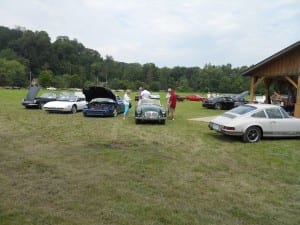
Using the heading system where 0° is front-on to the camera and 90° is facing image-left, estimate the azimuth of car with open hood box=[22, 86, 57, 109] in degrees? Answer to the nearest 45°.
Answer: approximately 45°

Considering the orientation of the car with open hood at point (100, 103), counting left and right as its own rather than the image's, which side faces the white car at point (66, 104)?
right

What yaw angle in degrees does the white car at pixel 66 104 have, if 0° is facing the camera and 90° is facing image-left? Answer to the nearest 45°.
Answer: approximately 45°

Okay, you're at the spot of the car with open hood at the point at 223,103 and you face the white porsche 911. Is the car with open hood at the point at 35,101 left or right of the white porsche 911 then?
right

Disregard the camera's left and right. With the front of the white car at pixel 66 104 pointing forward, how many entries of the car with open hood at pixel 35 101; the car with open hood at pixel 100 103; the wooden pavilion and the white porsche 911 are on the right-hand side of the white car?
1

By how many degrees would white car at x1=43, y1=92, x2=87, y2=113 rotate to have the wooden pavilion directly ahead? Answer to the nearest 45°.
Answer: approximately 90° to its left

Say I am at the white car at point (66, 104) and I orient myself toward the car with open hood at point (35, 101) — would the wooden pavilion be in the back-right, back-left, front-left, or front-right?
back-right

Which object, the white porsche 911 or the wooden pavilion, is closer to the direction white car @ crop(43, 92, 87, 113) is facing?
the white porsche 911

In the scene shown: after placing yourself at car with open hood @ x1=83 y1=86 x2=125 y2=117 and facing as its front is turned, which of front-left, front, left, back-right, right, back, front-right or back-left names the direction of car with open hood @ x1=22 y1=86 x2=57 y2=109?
right

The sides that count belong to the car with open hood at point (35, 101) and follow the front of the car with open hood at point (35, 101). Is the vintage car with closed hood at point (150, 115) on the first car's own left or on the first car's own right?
on the first car's own left

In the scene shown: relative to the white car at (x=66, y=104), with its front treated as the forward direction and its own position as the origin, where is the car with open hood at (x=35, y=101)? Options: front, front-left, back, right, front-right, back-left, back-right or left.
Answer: right

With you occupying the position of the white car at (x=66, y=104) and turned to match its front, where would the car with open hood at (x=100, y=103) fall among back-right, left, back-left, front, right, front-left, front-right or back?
left
